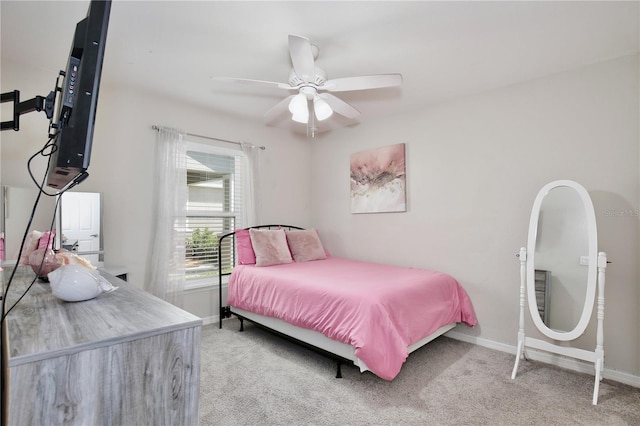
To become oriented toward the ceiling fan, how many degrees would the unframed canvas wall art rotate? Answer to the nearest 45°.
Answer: approximately 45° to its left

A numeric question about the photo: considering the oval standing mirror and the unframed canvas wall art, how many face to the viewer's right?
0

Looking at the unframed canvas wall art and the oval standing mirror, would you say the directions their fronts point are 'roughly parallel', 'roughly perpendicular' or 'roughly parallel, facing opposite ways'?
roughly parallel

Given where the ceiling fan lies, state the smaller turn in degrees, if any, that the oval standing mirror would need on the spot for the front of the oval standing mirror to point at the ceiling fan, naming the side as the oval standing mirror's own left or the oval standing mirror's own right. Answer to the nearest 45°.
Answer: approximately 45° to the oval standing mirror's own right

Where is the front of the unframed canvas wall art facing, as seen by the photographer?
facing the viewer and to the left of the viewer

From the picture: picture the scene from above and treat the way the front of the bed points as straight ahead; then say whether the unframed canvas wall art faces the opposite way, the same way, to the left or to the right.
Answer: to the right

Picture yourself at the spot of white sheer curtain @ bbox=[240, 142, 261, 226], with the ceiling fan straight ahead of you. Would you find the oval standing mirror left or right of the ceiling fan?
left

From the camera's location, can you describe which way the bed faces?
facing the viewer and to the right of the viewer

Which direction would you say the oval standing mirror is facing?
toward the camera

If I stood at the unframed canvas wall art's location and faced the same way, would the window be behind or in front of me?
in front

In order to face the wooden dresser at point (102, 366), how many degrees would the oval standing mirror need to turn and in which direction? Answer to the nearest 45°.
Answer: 0° — it already faces it
